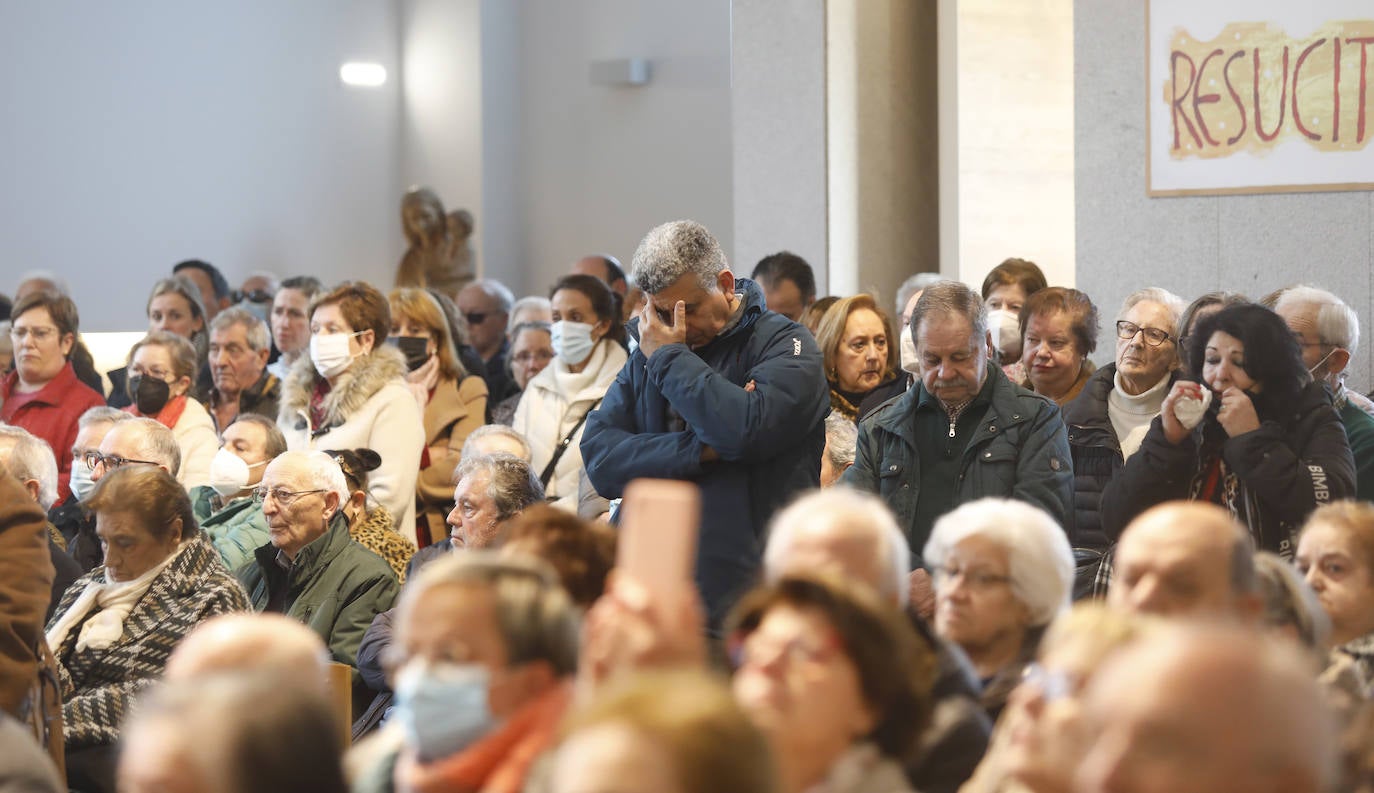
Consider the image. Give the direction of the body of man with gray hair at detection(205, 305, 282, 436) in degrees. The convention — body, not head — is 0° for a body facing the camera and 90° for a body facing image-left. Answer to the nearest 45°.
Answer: approximately 45°

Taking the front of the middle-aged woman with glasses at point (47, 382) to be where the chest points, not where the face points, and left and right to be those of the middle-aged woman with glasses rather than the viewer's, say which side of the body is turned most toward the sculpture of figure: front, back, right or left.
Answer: back

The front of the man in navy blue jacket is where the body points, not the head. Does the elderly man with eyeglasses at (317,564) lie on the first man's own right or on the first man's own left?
on the first man's own right

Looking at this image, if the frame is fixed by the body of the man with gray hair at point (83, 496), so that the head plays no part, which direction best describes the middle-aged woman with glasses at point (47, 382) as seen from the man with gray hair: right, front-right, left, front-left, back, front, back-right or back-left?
back-right

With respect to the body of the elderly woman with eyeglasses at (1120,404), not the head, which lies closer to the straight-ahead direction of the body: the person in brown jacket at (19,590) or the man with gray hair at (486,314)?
the person in brown jacket
